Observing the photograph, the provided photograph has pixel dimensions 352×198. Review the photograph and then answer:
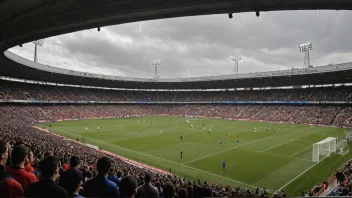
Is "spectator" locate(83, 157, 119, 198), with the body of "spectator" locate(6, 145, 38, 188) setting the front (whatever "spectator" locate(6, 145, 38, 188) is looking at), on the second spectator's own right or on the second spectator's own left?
on the second spectator's own right

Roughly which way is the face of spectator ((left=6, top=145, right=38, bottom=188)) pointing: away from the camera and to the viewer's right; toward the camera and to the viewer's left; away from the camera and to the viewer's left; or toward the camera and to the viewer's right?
away from the camera and to the viewer's right

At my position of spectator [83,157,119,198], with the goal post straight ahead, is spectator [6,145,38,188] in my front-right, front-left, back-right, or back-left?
back-left

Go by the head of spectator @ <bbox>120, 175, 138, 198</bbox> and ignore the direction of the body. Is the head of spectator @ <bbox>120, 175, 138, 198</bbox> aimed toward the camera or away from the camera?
away from the camera

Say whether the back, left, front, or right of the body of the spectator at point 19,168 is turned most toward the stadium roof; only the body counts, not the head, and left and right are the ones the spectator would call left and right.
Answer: front

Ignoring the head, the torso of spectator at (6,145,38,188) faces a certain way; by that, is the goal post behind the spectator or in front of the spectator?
in front

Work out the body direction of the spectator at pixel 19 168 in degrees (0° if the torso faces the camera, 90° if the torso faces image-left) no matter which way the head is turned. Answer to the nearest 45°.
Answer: approximately 225°

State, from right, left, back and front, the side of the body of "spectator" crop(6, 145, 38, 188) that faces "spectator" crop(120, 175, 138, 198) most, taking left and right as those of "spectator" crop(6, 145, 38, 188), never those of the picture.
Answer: right
